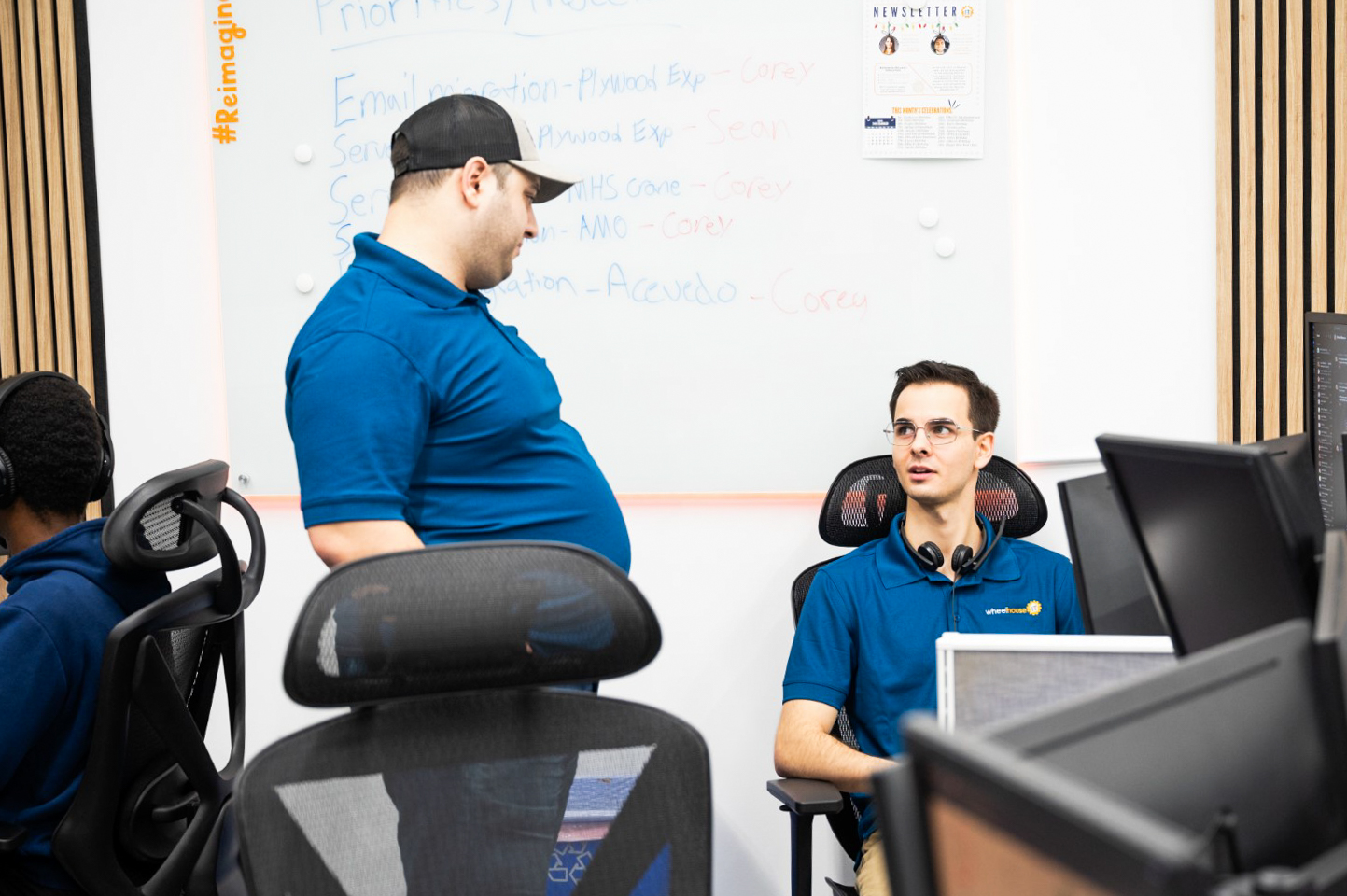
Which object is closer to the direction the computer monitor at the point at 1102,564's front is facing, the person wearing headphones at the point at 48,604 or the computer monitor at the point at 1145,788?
the person wearing headphones

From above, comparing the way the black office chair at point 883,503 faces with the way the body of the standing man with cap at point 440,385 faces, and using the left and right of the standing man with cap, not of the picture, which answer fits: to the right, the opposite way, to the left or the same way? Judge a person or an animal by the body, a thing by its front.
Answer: to the right

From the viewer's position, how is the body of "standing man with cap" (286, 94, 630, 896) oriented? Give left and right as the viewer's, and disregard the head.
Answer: facing to the right of the viewer

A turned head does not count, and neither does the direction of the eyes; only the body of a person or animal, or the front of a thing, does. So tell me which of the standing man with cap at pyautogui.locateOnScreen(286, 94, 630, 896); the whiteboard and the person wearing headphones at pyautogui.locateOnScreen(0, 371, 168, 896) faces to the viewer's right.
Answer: the standing man with cap

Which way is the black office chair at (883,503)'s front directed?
toward the camera

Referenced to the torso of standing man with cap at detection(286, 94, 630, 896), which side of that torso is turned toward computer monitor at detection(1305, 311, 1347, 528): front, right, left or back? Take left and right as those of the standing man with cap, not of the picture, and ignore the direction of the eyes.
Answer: front

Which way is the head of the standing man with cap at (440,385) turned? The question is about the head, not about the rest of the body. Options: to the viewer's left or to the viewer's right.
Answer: to the viewer's right

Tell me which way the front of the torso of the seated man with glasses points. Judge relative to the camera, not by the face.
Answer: toward the camera

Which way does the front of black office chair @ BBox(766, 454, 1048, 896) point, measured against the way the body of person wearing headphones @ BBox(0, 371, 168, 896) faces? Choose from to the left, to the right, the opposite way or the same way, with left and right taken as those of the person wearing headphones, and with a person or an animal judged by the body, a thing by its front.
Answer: to the left

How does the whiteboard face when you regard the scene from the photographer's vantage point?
facing the viewer

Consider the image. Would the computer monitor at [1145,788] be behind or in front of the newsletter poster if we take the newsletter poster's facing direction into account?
in front

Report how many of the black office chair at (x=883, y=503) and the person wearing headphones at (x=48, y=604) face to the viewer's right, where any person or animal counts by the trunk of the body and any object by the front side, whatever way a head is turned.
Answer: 0

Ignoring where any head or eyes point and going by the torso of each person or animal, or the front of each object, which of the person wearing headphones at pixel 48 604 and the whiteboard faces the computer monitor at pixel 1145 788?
the whiteboard

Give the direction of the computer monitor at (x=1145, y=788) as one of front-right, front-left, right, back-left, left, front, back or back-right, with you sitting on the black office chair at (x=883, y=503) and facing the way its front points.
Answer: front
